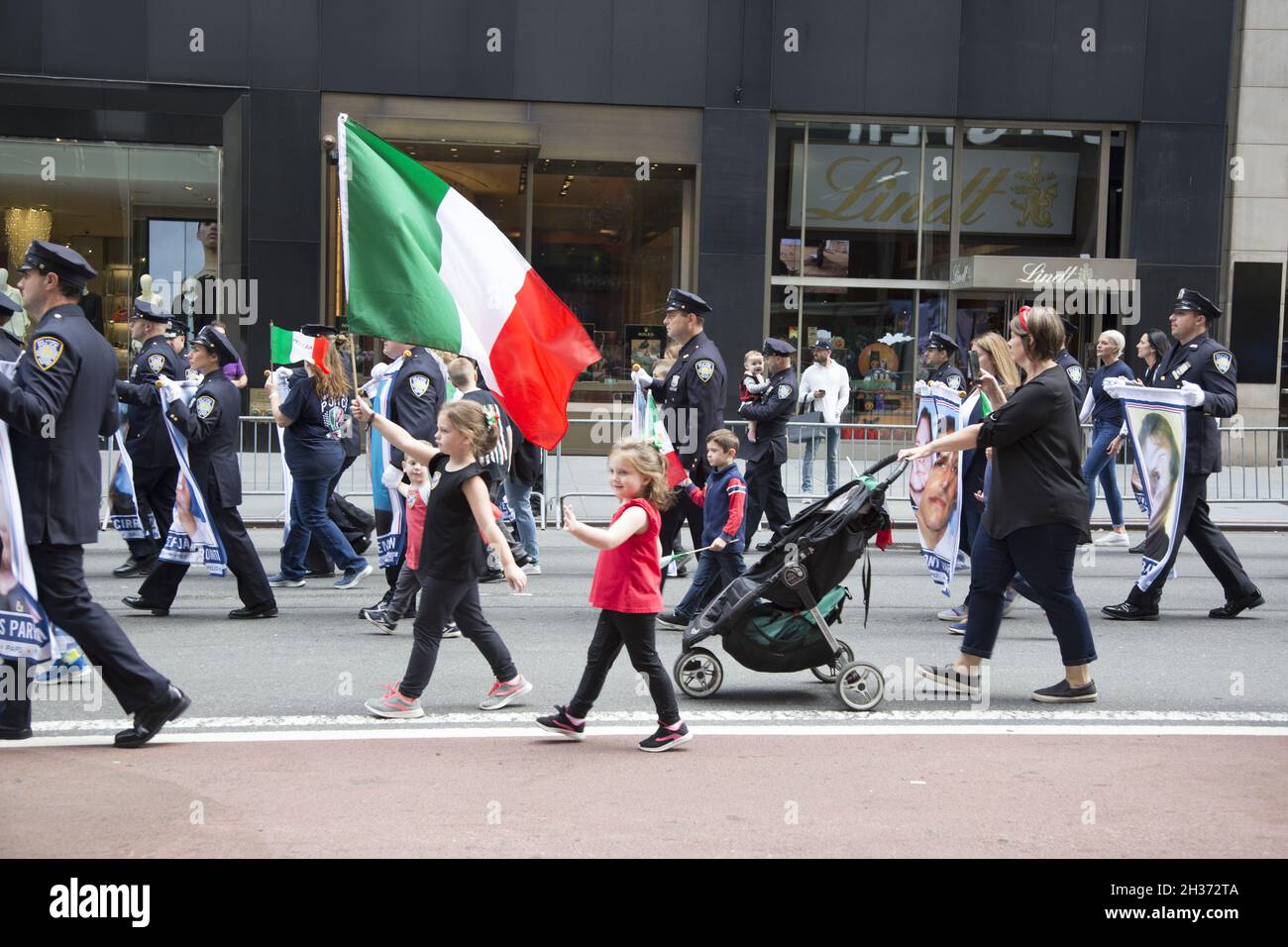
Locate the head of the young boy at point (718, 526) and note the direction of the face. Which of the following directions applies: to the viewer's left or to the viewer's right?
to the viewer's left

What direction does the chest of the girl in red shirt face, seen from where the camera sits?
to the viewer's left

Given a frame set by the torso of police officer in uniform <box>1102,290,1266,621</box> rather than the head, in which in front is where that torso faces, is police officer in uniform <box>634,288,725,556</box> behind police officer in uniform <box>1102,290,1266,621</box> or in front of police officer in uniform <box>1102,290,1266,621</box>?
in front

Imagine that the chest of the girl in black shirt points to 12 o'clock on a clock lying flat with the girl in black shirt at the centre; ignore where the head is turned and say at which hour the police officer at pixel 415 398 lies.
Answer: The police officer is roughly at 3 o'clock from the girl in black shirt.

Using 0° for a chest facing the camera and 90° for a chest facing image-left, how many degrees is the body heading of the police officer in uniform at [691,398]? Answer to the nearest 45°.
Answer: approximately 90°

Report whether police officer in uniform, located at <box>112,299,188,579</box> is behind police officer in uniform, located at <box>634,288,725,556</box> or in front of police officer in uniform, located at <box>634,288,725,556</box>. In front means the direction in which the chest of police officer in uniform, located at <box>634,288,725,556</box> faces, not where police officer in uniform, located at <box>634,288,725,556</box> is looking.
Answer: in front

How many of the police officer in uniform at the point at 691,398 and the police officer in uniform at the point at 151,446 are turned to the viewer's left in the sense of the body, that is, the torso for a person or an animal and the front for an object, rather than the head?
2

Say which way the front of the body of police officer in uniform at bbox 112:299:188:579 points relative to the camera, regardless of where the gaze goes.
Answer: to the viewer's left

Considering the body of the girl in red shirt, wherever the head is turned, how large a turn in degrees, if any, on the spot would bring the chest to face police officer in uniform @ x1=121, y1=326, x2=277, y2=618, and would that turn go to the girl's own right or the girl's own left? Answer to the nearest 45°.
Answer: approximately 45° to the girl's own right

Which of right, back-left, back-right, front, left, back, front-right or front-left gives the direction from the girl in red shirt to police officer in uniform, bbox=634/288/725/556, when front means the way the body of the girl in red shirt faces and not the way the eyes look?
right

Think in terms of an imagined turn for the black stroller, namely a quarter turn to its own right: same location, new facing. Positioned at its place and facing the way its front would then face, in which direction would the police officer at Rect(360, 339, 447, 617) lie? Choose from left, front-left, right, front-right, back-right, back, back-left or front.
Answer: front-left

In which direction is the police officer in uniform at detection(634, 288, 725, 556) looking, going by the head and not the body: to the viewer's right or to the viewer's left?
to the viewer's left
